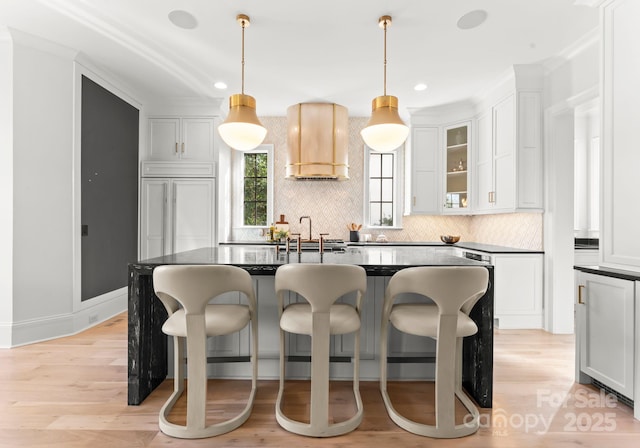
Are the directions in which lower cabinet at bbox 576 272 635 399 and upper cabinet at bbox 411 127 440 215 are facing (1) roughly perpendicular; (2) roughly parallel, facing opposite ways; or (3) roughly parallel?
roughly perpendicular

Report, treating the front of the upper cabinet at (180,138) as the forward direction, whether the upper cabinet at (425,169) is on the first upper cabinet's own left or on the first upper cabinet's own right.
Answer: on the first upper cabinet's own left

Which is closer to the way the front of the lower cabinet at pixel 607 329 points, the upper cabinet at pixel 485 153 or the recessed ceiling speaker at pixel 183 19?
the recessed ceiling speaker

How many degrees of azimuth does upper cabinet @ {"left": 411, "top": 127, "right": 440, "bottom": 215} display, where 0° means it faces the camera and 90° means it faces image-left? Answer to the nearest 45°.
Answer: approximately 0°

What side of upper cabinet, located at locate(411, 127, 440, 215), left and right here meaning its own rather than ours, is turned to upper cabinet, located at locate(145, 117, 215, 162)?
right

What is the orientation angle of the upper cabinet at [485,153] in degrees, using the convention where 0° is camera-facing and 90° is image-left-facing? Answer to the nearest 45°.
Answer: approximately 45°

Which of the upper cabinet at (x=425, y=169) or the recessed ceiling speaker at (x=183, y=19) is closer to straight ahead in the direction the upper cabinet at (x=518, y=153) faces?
the recessed ceiling speaker

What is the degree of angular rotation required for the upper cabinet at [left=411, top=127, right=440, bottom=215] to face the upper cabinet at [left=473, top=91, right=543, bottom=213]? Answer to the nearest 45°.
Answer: approximately 45° to its left

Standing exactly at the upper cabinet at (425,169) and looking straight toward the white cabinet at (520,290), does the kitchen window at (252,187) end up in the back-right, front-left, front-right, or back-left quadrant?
back-right

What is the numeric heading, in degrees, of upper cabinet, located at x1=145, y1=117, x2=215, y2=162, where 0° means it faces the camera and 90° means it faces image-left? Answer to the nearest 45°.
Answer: approximately 0°

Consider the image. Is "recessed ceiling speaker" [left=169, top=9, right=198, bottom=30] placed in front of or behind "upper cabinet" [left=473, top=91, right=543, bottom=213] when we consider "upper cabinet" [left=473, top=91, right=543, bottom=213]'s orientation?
in front

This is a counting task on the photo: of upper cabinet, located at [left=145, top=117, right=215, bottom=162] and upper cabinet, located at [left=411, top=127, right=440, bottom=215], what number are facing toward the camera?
2

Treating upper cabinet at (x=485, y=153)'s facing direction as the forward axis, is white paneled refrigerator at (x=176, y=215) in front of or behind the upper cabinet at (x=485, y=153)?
in front

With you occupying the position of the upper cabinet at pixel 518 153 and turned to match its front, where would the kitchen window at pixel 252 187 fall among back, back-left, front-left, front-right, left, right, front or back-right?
front-right

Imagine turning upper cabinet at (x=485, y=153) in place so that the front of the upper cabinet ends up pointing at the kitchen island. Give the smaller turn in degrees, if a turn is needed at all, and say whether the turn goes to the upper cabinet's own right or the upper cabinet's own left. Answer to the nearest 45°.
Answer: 0° — it already faces it
